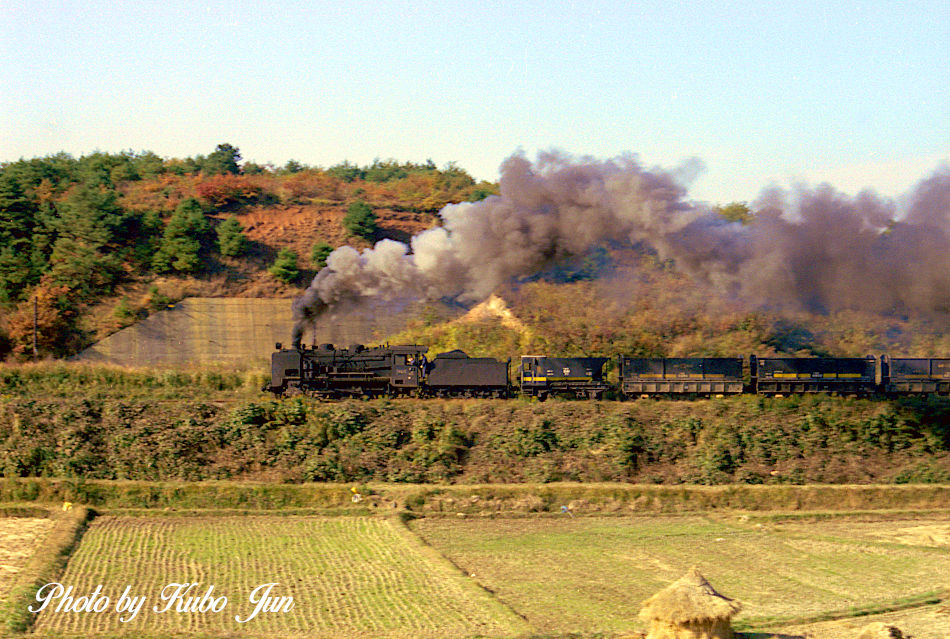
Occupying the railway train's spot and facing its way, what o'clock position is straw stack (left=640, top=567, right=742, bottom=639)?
The straw stack is roughly at 9 o'clock from the railway train.

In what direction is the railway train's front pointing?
to the viewer's left

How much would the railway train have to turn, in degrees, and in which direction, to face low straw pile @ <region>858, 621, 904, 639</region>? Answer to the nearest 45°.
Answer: approximately 90° to its left
